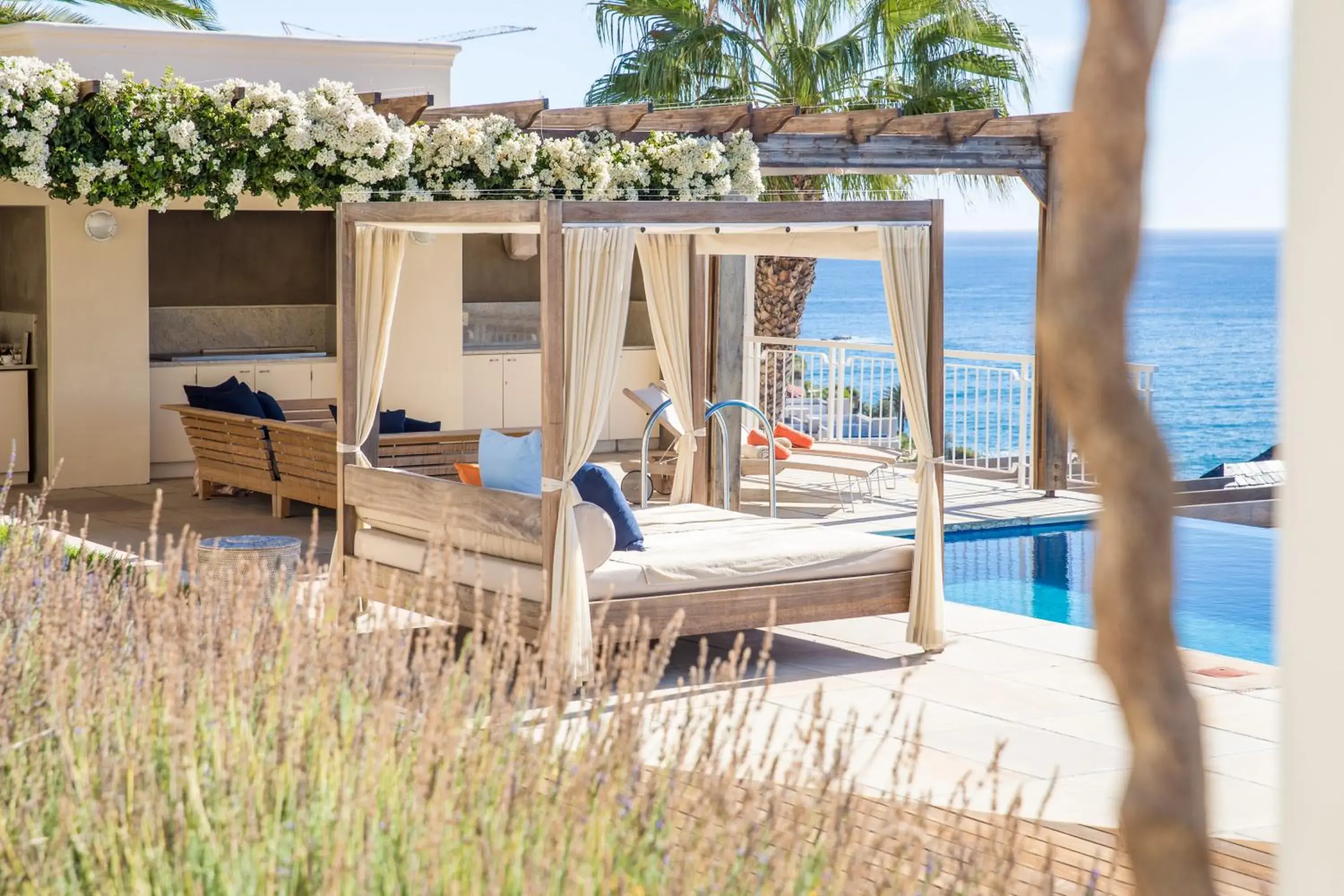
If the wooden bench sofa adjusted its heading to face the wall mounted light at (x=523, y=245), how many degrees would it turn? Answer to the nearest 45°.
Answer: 0° — it already faces it

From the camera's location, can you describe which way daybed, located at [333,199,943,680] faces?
facing away from the viewer and to the right of the viewer

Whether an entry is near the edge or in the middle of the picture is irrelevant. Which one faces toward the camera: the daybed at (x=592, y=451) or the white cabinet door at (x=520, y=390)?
the white cabinet door

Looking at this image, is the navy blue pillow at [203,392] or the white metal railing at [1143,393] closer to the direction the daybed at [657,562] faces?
the white metal railing

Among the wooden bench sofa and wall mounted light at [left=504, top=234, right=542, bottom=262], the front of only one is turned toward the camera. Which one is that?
the wall mounted light

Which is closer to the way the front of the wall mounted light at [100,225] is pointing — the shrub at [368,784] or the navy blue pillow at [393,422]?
the shrub

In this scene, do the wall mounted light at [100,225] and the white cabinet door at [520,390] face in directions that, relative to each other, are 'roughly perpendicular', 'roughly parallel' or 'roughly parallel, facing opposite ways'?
roughly parallel

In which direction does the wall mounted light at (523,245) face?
toward the camera

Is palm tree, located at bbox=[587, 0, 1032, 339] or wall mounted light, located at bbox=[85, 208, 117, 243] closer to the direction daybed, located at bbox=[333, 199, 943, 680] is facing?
the palm tree

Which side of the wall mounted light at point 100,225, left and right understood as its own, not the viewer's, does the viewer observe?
front

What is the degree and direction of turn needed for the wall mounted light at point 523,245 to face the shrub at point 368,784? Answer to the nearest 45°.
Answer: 0° — it already faces it

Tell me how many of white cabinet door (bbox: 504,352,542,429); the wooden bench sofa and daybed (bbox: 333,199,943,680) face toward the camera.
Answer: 1
